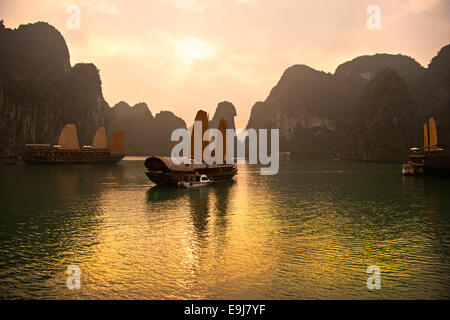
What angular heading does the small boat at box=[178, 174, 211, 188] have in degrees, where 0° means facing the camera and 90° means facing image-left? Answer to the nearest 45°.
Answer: approximately 270°
